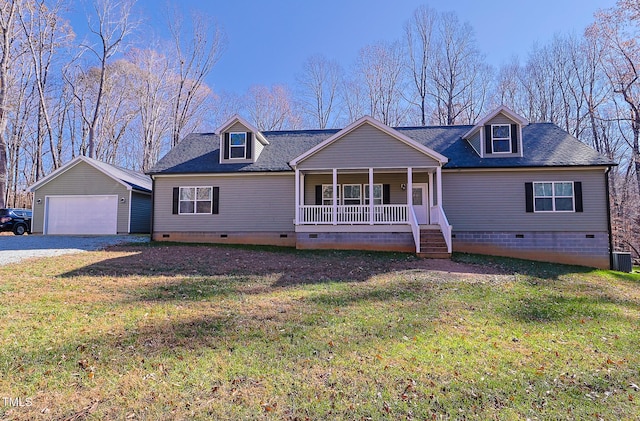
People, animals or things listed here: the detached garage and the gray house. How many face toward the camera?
2

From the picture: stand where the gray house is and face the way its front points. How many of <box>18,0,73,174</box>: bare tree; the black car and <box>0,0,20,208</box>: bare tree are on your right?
3

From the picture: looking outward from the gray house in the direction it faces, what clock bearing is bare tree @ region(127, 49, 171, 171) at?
The bare tree is roughly at 4 o'clock from the gray house.

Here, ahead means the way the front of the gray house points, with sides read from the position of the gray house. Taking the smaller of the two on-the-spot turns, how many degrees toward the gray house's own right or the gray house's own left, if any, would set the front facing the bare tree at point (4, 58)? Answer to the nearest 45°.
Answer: approximately 90° to the gray house's own right

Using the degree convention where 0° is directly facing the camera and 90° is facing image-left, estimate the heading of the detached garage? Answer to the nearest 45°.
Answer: approximately 0°

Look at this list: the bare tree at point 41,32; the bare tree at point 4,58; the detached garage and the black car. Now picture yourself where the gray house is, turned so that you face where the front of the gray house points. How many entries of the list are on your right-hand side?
4

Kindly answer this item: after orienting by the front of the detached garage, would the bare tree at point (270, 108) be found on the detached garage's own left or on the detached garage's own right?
on the detached garage's own left

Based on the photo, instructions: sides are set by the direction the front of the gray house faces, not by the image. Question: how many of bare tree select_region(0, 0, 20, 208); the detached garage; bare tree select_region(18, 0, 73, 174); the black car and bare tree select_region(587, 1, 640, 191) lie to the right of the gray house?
4

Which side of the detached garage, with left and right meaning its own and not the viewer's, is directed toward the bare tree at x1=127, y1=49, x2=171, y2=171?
back

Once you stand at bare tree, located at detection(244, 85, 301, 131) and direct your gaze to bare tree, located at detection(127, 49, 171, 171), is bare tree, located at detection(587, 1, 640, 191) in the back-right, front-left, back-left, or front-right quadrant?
back-left

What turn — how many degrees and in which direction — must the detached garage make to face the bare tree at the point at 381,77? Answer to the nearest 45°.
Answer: approximately 90° to its left

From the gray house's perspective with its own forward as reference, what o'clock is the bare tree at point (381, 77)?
The bare tree is roughly at 6 o'clock from the gray house.

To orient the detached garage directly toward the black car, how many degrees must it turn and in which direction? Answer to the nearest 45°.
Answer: approximately 135° to its right
